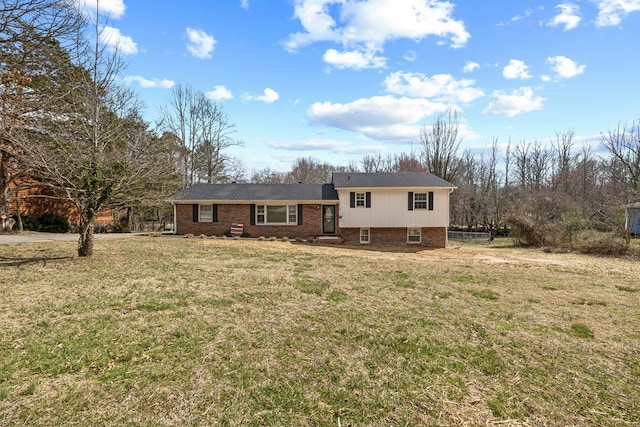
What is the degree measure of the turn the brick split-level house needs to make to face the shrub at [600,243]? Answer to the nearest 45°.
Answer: approximately 90° to its left

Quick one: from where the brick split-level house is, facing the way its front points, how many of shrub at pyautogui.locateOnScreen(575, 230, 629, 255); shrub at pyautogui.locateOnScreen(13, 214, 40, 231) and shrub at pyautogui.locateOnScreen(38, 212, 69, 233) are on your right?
2

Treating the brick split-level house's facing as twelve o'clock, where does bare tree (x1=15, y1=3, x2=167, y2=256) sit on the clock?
The bare tree is roughly at 1 o'clock from the brick split-level house.

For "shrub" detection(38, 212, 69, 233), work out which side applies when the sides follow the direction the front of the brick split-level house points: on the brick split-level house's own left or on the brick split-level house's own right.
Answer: on the brick split-level house's own right

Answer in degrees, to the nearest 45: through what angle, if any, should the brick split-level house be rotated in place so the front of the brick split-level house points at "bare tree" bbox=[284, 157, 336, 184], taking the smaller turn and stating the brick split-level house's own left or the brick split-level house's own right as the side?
approximately 180°

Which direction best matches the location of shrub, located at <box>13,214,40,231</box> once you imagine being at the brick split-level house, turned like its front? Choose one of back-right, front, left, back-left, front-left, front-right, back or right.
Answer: right

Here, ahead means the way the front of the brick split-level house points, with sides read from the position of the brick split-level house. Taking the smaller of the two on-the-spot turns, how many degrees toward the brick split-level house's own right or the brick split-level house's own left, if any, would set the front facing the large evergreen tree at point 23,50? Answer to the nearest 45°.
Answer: approximately 45° to the brick split-level house's own right

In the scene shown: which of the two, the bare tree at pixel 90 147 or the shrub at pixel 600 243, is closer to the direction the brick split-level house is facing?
the bare tree

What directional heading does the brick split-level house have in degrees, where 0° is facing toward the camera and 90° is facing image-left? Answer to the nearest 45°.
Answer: approximately 0°

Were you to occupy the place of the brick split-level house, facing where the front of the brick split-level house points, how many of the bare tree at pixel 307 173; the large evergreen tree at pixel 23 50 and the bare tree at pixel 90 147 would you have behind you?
1

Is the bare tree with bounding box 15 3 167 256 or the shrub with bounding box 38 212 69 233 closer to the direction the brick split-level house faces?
the bare tree
